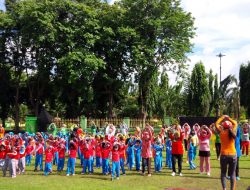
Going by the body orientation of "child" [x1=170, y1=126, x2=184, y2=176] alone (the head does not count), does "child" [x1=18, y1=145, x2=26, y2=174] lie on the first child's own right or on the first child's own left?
on the first child's own right

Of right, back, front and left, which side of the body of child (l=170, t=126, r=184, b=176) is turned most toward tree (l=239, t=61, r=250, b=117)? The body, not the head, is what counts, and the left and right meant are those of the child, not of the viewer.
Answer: back

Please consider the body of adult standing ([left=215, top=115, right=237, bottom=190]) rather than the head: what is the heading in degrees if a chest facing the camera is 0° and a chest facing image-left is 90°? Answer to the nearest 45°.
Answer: approximately 180°

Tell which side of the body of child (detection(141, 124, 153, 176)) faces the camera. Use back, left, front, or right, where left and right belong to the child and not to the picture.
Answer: front

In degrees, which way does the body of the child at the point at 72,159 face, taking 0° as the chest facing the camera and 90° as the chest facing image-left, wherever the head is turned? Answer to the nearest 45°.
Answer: approximately 0°

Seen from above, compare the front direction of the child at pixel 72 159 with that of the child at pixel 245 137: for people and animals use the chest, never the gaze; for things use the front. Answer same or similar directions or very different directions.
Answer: same or similar directions

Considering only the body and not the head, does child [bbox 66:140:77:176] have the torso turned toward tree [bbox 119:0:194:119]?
no

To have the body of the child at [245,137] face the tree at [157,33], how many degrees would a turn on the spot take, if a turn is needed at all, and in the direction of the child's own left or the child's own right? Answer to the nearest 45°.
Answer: approximately 135° to the child's own right

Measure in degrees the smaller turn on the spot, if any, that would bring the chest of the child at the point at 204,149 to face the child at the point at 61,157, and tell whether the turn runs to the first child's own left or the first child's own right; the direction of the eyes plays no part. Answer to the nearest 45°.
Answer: approximately 90° to the first child's own right

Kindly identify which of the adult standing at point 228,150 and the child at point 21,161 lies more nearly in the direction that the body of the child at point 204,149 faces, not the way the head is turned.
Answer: the adult standing

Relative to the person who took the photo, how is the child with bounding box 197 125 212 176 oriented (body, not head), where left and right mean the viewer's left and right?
facing the viewer

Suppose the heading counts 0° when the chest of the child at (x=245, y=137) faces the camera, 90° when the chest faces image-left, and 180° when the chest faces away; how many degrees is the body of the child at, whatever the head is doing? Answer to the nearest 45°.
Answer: approximately 0°

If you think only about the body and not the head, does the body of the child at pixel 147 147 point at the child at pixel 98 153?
no

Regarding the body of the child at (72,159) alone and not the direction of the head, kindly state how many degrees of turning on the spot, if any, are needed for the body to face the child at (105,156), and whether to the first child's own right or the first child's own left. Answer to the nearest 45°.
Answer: approximately 90° to the first child's own left
